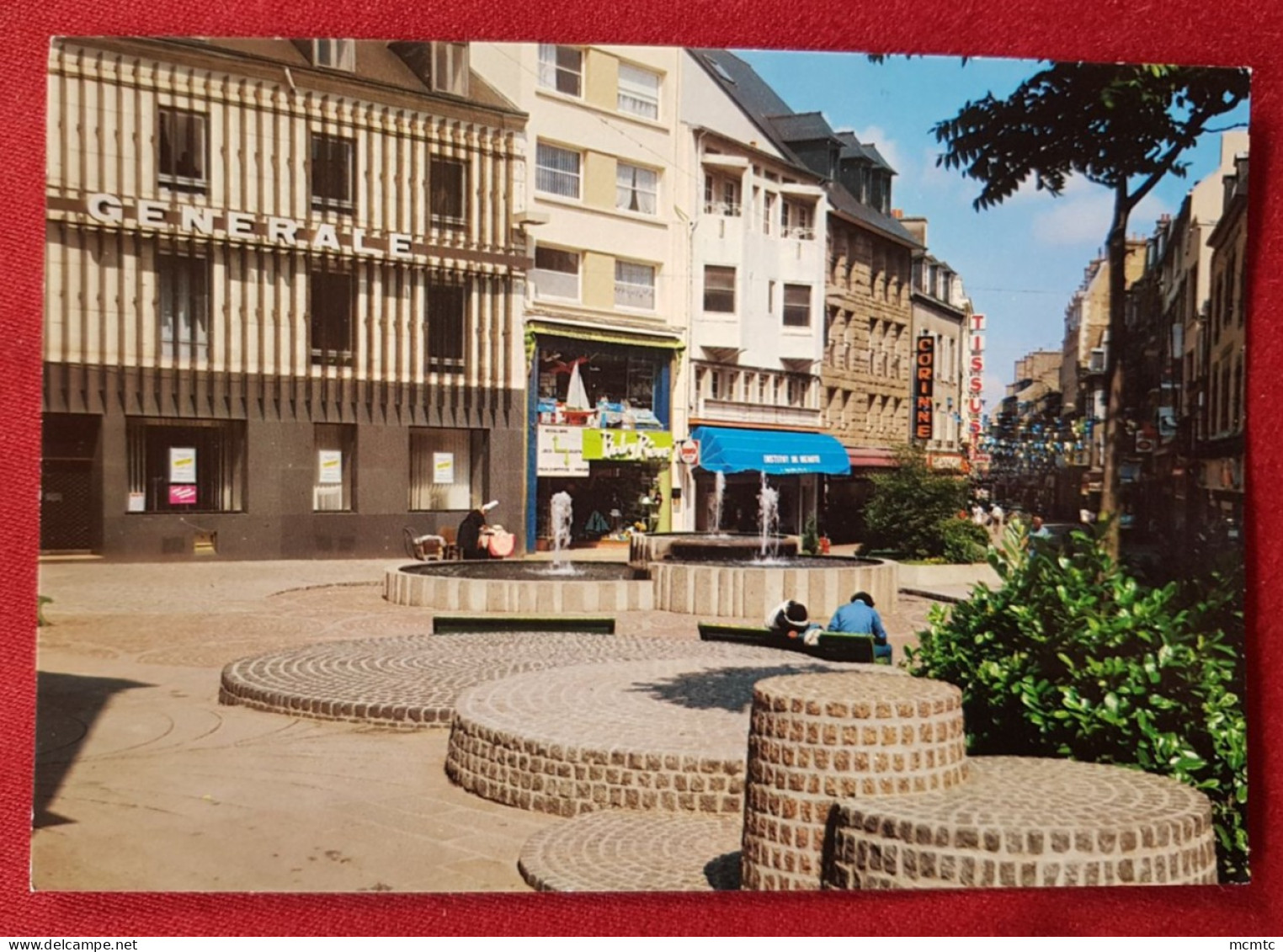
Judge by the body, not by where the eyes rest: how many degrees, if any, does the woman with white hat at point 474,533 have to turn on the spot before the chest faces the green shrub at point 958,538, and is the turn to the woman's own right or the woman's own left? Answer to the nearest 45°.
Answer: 0° — they already face it

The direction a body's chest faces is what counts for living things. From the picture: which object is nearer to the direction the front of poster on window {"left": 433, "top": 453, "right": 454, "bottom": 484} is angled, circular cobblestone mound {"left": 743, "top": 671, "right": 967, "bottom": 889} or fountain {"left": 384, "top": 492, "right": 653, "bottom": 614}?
the circular cobblestone mound

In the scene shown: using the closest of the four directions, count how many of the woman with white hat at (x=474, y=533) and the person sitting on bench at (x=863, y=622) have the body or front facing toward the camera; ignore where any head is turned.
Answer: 0

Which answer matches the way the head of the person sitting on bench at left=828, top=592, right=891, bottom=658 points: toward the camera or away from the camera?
away from the camera

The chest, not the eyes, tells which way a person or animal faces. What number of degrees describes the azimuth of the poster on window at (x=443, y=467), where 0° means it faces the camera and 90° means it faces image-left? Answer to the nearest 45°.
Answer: approximately 0°

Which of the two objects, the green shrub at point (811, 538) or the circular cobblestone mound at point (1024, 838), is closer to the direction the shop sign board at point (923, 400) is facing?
the circular cobblestone mound

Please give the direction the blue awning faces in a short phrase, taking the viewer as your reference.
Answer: facing the viewer and to the right of the viewer

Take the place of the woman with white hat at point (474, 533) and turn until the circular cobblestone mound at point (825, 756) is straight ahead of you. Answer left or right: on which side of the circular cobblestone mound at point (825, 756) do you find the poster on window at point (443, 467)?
right

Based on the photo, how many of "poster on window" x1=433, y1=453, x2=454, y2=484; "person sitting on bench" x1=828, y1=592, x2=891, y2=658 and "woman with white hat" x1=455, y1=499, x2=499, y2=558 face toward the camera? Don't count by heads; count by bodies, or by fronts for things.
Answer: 1

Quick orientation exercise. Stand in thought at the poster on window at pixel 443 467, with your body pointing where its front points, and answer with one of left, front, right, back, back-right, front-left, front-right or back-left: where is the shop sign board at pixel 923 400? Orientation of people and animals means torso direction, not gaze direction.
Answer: left

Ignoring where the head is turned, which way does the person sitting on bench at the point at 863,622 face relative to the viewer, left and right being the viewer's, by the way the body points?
facing away from the viewer

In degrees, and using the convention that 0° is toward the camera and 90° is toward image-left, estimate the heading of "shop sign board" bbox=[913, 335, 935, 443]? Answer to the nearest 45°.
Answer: approximately 0°

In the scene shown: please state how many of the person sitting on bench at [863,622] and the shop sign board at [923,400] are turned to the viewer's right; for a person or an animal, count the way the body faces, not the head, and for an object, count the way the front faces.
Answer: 0

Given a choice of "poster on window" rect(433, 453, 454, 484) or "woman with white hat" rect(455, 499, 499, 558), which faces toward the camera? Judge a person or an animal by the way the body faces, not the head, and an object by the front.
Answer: the poster on window

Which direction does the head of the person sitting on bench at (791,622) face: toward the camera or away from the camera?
away from the camera

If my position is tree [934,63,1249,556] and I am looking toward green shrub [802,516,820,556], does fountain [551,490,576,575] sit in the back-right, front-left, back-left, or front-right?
front-left
